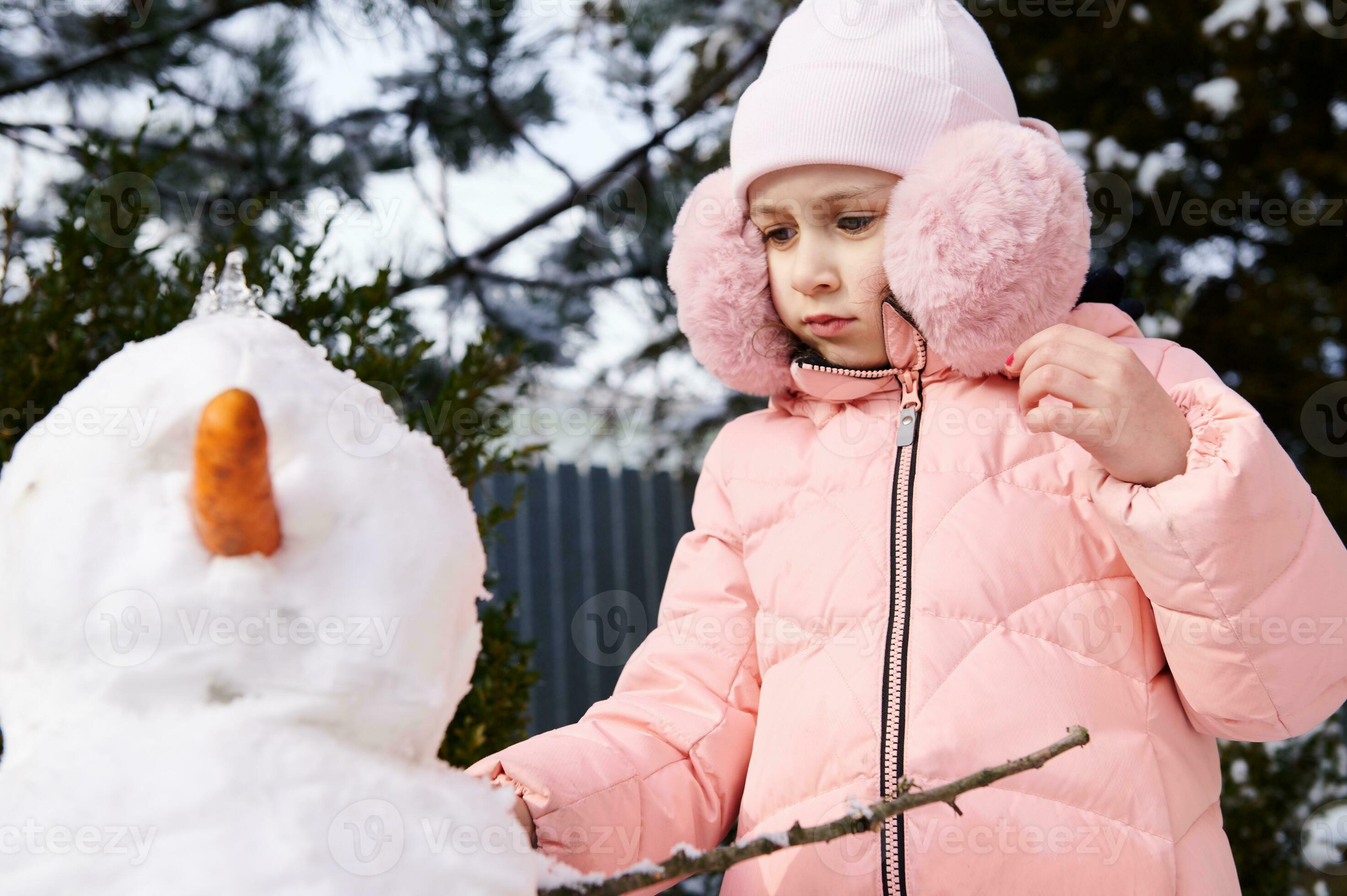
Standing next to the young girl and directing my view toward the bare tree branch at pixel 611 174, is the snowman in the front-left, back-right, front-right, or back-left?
back-left

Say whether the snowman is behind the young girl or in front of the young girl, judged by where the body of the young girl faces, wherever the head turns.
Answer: in front

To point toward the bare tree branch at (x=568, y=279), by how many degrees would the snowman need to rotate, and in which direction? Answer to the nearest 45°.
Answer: approximately 180°

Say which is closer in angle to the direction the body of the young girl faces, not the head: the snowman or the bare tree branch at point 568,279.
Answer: the snowman

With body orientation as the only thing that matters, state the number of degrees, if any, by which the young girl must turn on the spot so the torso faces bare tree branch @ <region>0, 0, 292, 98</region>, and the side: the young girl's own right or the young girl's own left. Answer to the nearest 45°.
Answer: approximately 90° to the young girl's own right

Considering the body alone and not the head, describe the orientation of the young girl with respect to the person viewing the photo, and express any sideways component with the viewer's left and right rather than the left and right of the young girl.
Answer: facing the viewer and to the left of the viewer

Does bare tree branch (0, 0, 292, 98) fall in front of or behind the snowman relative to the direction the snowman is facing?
behind

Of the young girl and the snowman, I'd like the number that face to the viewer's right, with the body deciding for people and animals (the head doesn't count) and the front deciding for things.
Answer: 0

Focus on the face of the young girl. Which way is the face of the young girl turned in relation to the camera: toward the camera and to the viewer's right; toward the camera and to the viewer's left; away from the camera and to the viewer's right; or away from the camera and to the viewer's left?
toward the camera and to the viewer's left

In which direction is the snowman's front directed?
toward the camera
